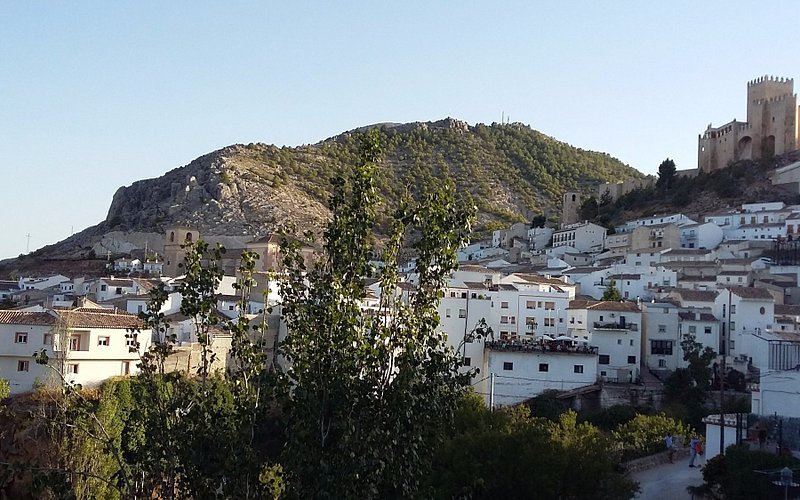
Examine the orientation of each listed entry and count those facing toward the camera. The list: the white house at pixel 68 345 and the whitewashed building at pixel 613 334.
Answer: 2

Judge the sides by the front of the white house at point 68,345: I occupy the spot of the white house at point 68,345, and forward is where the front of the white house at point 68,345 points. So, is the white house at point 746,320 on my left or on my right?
on my left

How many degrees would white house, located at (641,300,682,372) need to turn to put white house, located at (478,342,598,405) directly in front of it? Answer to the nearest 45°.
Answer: approximately 45° to its right

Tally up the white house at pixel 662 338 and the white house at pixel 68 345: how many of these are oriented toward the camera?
2

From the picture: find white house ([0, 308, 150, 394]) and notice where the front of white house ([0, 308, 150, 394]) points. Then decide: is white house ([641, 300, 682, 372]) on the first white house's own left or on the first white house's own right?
on the first white house's own left

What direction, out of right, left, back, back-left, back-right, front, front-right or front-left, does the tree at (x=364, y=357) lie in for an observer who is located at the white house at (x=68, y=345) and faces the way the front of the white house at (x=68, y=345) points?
front

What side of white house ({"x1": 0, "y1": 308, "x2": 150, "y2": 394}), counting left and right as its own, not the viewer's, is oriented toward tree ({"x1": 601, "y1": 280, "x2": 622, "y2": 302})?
left

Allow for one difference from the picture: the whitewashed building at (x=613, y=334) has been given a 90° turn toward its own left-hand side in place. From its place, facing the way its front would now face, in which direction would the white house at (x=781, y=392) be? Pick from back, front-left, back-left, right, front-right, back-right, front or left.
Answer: right

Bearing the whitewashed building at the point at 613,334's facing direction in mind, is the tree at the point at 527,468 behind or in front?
in front

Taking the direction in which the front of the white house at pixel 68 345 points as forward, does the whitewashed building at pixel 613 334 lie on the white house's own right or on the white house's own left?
on the white house's own left

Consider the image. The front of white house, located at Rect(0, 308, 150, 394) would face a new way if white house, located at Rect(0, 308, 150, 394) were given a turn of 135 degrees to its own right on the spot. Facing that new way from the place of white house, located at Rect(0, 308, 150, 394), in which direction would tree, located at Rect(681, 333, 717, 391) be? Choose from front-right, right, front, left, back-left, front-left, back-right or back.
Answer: back-right

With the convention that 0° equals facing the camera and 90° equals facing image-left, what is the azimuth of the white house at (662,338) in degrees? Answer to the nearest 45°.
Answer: approximately 0°

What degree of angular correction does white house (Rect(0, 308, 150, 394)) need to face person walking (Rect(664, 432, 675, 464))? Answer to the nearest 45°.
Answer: approximately 45° to its left

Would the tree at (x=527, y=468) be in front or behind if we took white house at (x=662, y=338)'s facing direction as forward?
in front

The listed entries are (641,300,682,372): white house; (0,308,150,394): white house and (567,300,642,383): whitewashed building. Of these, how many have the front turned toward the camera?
3
